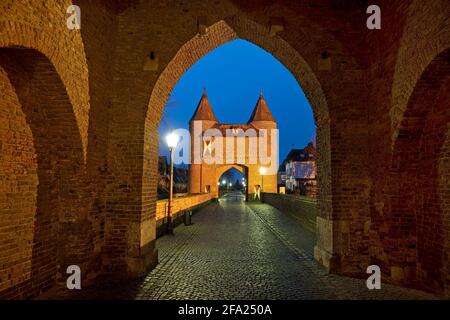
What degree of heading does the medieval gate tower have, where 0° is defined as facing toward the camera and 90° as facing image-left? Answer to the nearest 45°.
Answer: approximately 0°

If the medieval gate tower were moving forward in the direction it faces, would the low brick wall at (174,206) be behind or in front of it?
in front

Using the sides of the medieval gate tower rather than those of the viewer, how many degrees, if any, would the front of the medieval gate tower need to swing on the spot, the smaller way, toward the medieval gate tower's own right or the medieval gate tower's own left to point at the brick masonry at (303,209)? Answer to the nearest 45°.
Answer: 0° — it already faces it
